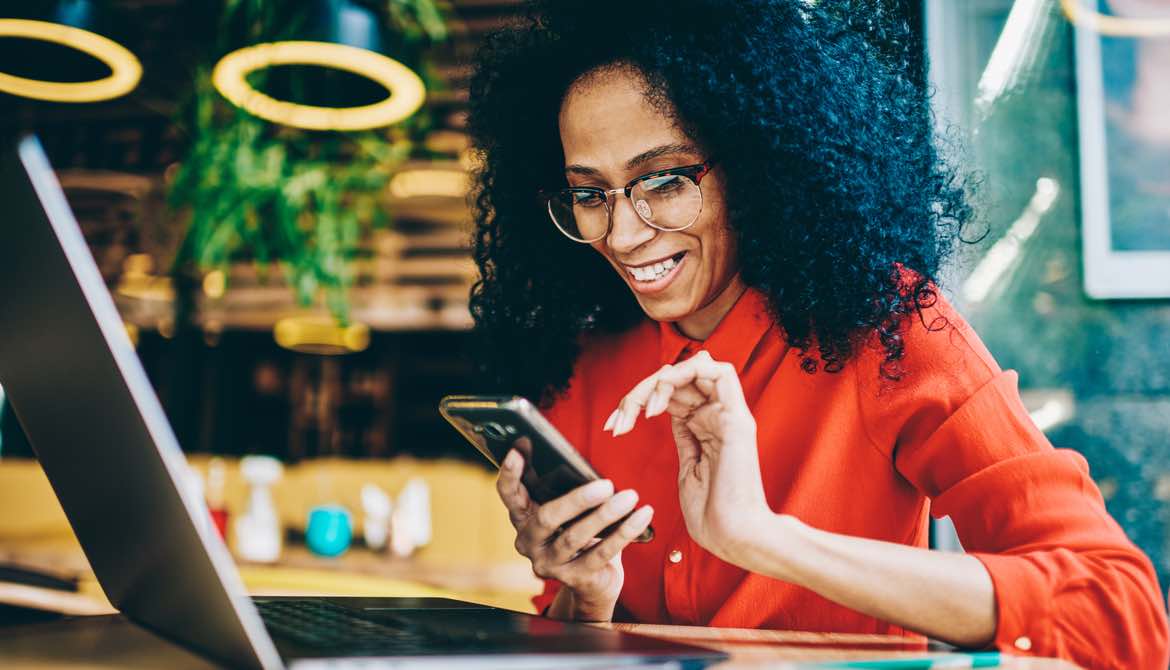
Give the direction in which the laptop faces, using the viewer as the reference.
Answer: facing away from the viewer and to the right of the viewer

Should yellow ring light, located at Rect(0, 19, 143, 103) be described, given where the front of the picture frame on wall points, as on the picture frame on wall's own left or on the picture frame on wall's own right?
on the picture frame on wall's own right

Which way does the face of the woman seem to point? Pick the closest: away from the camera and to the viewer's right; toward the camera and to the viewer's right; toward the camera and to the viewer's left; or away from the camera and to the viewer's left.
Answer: toward the camera and to the viewer's left

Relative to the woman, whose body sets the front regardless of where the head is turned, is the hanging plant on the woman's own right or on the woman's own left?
on the woman's own right

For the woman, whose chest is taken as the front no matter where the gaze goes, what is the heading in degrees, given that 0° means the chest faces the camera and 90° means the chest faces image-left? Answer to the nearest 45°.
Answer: approximately 45°

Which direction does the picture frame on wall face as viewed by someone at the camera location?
facing the viewer

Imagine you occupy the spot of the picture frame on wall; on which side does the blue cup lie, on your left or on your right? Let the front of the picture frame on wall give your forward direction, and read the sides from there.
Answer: on your right

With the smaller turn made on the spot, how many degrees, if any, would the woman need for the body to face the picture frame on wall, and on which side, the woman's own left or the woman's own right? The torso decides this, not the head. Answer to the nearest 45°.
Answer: approximately 180°
